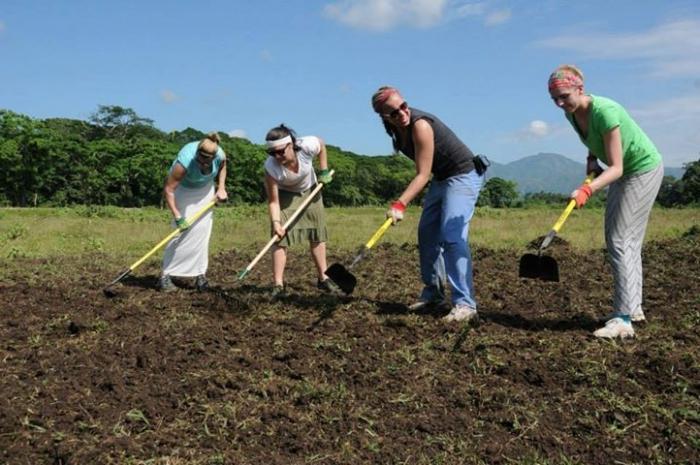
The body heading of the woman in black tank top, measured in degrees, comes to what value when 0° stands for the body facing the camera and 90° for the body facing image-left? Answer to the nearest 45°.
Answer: approximately 45°

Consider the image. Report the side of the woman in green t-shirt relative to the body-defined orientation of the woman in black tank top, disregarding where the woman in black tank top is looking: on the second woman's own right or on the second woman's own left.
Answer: on the second woman's own left

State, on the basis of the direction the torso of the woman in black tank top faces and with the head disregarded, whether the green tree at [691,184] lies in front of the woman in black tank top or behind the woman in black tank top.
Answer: behind
